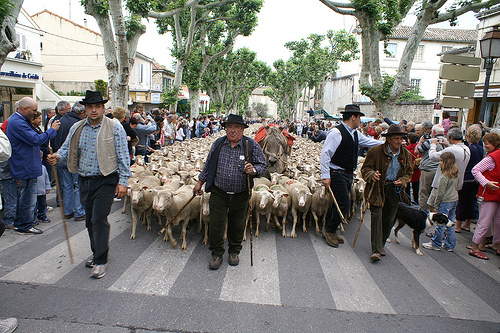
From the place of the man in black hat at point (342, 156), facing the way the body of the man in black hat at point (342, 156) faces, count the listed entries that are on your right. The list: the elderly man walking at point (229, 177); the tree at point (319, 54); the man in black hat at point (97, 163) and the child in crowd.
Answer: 2

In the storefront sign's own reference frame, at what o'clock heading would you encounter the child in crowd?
The child in crowd is roughly at 1 o'clock from the storefront sign.

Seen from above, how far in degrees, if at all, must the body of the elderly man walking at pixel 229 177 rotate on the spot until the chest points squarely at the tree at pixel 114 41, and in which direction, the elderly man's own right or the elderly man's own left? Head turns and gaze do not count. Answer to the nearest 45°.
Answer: approximately 135° to the elderly man's own right

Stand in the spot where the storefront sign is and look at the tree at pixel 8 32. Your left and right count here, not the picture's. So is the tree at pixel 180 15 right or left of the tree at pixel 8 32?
left
